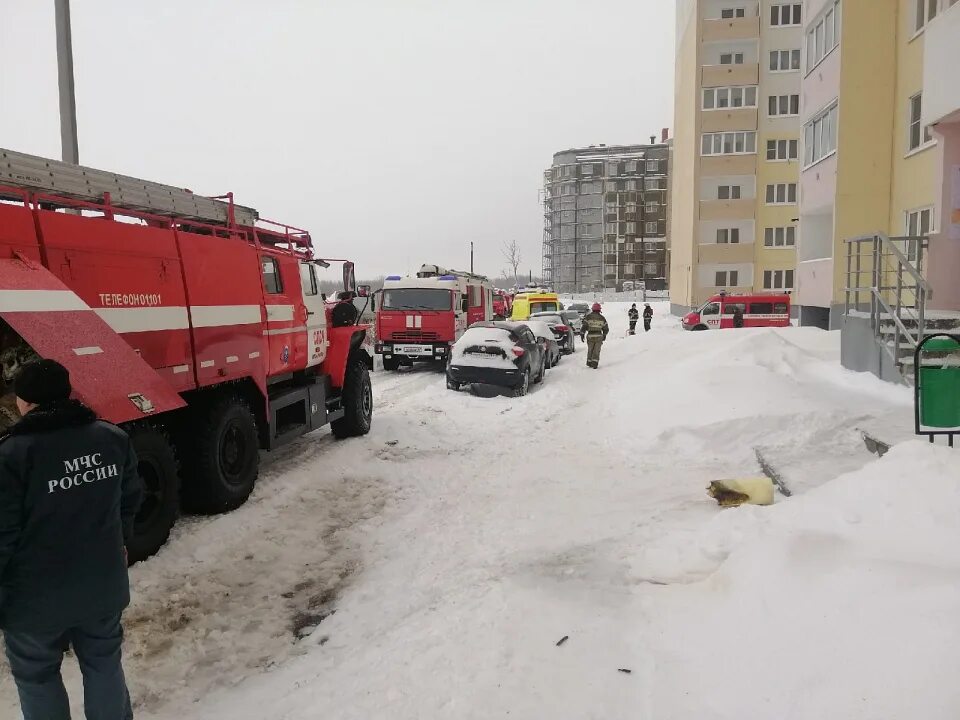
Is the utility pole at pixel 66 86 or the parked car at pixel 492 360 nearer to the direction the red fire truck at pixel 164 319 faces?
the parked car

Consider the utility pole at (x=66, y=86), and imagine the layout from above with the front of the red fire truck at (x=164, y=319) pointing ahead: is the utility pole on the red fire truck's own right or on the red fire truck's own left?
on the red fire truck's own left

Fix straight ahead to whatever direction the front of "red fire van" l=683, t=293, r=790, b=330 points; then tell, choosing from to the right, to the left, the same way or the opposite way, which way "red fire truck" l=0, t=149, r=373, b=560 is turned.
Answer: to the right

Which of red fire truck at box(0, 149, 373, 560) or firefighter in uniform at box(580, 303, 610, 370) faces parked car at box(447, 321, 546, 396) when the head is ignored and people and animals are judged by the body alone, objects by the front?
the red fire truck

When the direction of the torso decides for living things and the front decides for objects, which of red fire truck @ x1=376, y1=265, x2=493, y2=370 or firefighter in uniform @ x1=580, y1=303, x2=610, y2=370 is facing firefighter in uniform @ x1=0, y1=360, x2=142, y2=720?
the red fire truck

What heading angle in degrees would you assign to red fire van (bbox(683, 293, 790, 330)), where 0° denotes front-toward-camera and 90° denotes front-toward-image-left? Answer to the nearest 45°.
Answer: approximately 90°

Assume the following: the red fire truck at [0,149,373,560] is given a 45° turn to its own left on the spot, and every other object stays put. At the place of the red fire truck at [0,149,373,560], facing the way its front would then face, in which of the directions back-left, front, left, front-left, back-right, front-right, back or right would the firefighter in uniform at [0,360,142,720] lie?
back

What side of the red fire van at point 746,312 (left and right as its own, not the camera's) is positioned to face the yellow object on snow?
left

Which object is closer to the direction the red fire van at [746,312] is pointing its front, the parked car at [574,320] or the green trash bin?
the parked car

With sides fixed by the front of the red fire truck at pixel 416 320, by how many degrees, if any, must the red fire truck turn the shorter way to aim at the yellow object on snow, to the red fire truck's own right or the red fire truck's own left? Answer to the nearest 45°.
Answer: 0° — it already faces it
